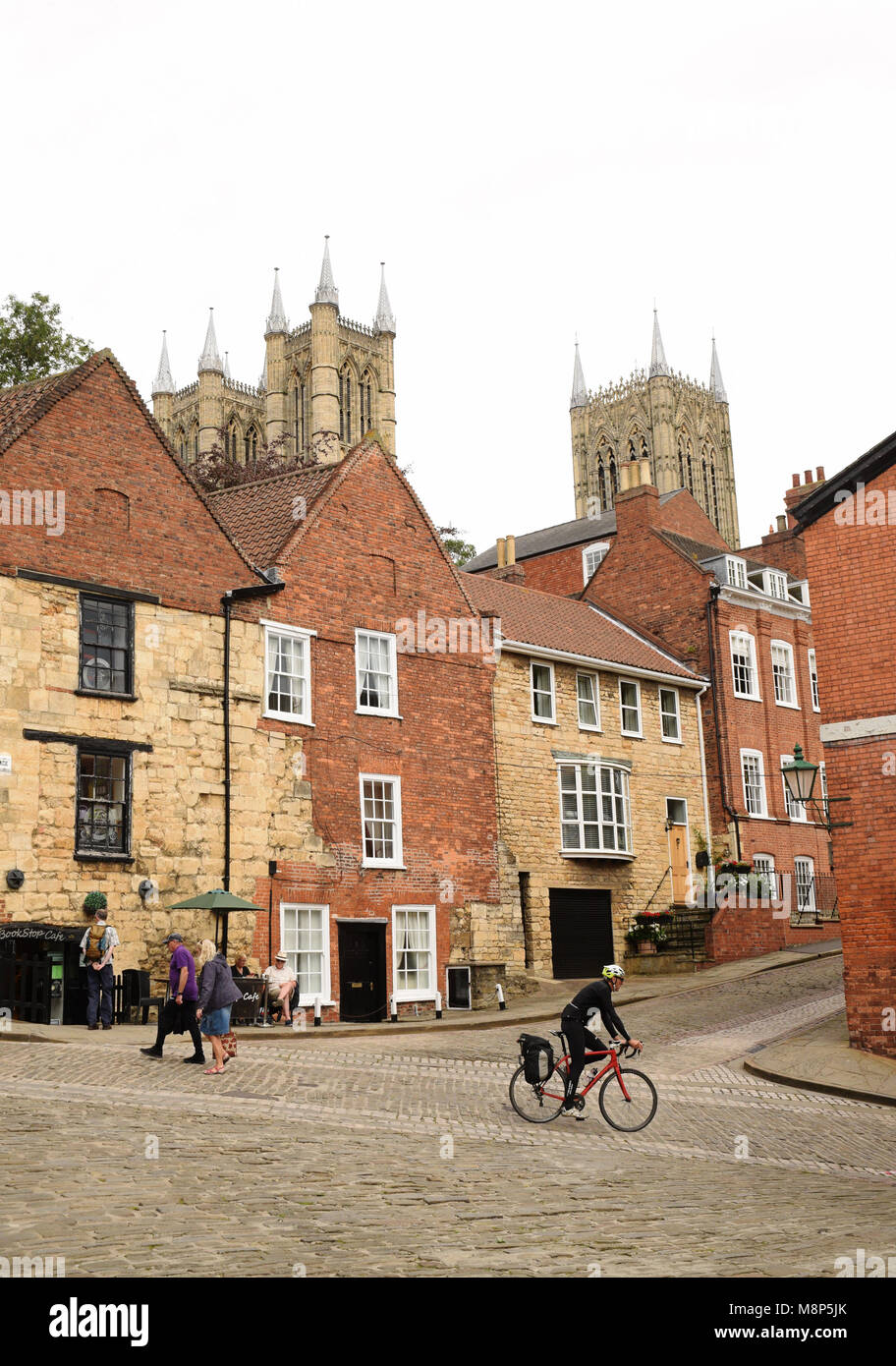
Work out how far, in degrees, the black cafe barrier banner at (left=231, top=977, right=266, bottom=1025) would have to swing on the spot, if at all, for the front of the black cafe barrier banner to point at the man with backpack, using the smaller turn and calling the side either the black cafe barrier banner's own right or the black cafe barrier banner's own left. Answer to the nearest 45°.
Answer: approximately 45° to the black cafe barrier banner's own right

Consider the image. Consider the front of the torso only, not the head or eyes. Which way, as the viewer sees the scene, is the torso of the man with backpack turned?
away from the camera

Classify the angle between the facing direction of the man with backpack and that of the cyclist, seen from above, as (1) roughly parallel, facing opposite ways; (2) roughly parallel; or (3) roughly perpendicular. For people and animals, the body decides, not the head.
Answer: roughly perpendicular

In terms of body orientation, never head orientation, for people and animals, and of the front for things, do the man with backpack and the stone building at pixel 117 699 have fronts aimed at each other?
yes

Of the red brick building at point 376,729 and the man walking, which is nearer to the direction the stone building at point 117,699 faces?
the man walking

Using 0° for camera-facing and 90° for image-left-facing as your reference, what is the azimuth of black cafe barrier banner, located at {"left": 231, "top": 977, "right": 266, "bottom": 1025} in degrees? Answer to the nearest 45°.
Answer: approximately 0°

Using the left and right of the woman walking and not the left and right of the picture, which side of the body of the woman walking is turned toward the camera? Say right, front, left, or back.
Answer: left

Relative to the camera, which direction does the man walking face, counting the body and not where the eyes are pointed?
to the viewer's left

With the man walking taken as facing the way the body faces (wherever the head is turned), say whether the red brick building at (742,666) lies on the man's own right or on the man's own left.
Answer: on the man's own right
